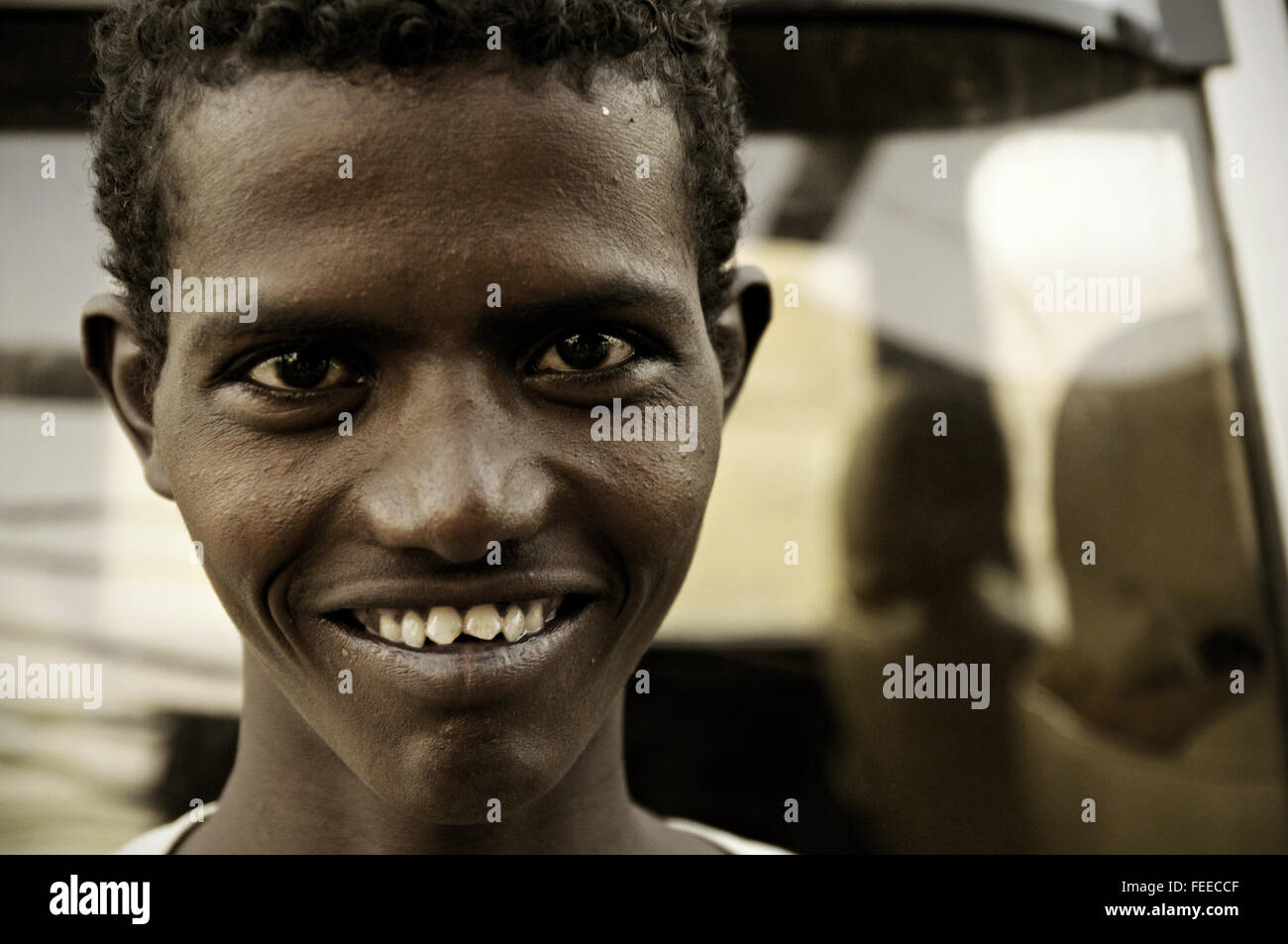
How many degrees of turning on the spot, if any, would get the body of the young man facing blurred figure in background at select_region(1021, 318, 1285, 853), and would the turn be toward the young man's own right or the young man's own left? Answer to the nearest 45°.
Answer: approximately 135° to the young man's own left

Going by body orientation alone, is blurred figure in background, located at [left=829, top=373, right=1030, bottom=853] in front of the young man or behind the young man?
behind

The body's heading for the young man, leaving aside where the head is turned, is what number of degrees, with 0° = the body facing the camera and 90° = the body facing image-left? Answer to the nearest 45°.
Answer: approximately 0°
